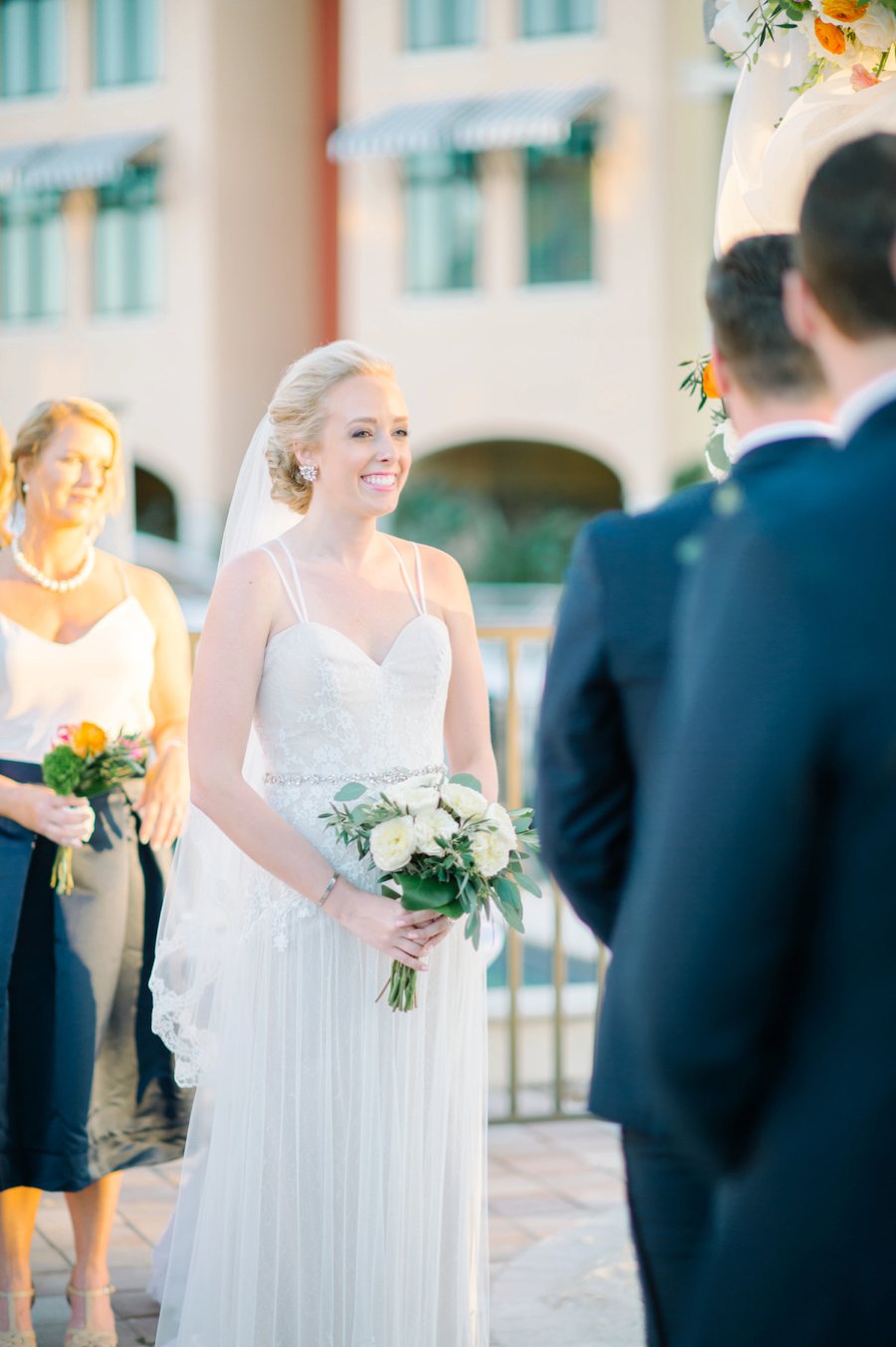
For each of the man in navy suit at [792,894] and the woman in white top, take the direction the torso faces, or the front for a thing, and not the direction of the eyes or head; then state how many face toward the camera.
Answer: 1

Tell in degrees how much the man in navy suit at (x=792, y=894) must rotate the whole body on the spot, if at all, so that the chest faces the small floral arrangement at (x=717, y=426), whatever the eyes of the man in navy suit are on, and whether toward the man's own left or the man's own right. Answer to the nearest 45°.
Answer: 0° — they already face it

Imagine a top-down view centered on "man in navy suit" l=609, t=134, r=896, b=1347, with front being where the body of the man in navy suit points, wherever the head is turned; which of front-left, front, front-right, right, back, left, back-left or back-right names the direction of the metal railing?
front

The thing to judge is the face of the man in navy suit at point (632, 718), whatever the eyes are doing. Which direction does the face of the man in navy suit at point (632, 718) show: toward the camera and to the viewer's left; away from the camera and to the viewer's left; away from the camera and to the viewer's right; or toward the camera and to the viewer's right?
away from the camera and to the viewer's left

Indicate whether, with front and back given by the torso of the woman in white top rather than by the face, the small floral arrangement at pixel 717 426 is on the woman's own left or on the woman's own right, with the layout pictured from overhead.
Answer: on the woman's own left

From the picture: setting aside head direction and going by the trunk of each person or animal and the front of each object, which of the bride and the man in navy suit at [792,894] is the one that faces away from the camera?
the man in navy suit

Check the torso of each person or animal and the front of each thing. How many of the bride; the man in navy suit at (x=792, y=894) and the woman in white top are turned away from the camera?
1

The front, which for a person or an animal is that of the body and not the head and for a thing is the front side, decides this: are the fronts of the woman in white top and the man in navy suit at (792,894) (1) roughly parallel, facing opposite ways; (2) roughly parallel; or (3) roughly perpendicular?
roughly parallel, facing opposite ways

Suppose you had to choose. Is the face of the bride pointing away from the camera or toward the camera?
toward the camera

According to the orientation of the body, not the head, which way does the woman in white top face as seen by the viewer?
toward the camera

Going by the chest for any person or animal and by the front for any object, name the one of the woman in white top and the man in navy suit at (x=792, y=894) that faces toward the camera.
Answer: the woman in white top

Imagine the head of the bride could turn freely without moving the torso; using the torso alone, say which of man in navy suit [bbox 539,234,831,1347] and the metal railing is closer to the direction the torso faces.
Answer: the man in navy suit

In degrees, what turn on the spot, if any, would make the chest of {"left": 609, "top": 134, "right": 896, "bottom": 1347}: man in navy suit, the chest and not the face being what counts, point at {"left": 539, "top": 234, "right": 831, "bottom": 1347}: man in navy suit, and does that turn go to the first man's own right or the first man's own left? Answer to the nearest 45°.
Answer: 0° — they already face them

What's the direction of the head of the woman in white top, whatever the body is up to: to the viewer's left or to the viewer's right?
to the viewer's right

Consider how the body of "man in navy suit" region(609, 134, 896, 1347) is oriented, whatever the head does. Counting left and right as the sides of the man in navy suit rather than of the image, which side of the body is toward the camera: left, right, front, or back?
back

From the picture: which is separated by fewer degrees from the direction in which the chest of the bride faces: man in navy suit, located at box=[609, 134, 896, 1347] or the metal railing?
the man in navy suit
